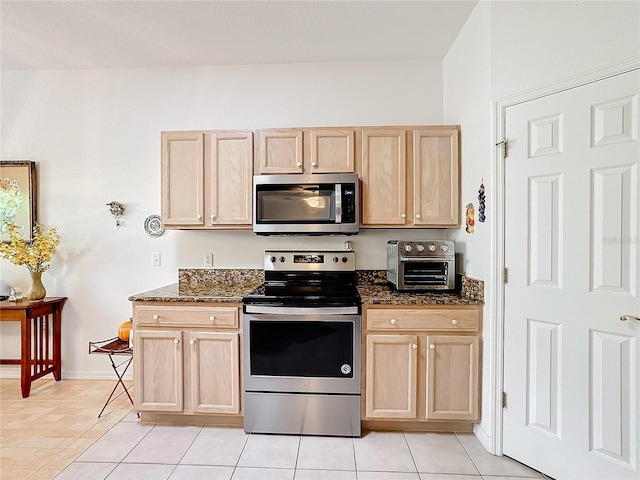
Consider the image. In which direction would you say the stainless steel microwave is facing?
toward the camera

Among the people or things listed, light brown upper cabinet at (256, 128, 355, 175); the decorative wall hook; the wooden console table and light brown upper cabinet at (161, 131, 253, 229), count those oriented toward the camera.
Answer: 4

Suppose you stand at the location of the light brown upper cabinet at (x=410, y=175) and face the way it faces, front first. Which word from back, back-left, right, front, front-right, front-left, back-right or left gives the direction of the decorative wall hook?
right

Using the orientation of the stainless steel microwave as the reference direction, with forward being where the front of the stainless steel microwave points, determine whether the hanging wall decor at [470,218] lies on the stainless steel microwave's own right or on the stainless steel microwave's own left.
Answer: on the stainless steel microwave's own left

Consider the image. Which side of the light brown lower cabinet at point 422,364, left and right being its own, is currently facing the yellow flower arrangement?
right

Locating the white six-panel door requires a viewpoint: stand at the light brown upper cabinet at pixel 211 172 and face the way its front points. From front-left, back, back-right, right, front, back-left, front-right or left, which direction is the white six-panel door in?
front-left

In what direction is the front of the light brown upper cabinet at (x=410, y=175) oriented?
toward the camera

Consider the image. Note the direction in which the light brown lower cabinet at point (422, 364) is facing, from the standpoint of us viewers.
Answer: facing the viewer

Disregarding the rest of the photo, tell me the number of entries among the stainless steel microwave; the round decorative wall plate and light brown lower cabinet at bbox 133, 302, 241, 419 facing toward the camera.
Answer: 3

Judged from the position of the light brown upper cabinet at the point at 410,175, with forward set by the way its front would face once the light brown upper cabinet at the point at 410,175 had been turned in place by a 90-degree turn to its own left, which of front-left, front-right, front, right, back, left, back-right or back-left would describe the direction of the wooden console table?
back

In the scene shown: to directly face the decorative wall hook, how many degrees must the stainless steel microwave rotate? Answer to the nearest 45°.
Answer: approximately 90° to its right

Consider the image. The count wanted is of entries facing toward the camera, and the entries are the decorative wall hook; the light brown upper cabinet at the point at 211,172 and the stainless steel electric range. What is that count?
3

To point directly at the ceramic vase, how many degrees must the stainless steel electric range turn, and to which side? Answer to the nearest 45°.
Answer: approximately 90° to its right

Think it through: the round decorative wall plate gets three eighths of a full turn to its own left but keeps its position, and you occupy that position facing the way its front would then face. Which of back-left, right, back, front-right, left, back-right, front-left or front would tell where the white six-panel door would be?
right

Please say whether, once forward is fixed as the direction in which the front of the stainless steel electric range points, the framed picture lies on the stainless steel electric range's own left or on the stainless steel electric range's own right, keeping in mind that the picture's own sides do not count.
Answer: on the stainless steel electric range's own right
